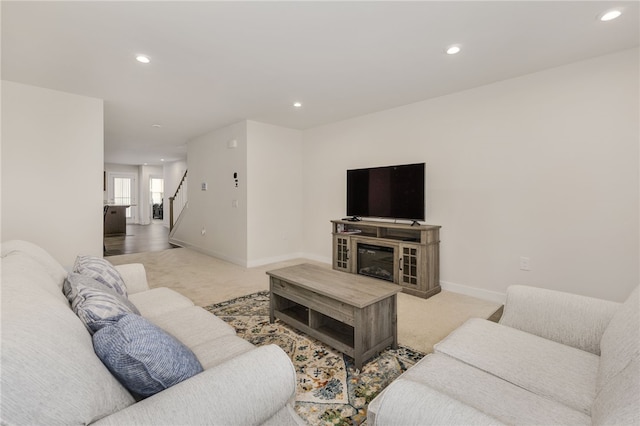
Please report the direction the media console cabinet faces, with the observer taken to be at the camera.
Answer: facing the viewer and to the left of the viewer

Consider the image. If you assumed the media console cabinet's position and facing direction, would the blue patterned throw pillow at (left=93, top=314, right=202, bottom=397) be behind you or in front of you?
in front

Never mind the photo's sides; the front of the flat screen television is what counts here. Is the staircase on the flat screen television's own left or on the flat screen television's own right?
on the flat screen television's own right

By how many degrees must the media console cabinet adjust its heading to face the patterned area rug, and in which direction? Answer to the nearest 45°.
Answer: approximately 45° to its left

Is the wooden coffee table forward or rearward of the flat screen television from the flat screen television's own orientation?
forward

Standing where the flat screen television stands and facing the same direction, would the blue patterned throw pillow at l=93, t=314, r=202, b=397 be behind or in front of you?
in front

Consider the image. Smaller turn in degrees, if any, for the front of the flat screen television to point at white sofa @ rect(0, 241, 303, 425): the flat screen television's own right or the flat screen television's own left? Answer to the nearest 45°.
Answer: approximately 45° to the flat screen television's own left

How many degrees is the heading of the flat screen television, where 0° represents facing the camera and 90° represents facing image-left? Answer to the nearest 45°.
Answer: approximately 45°
